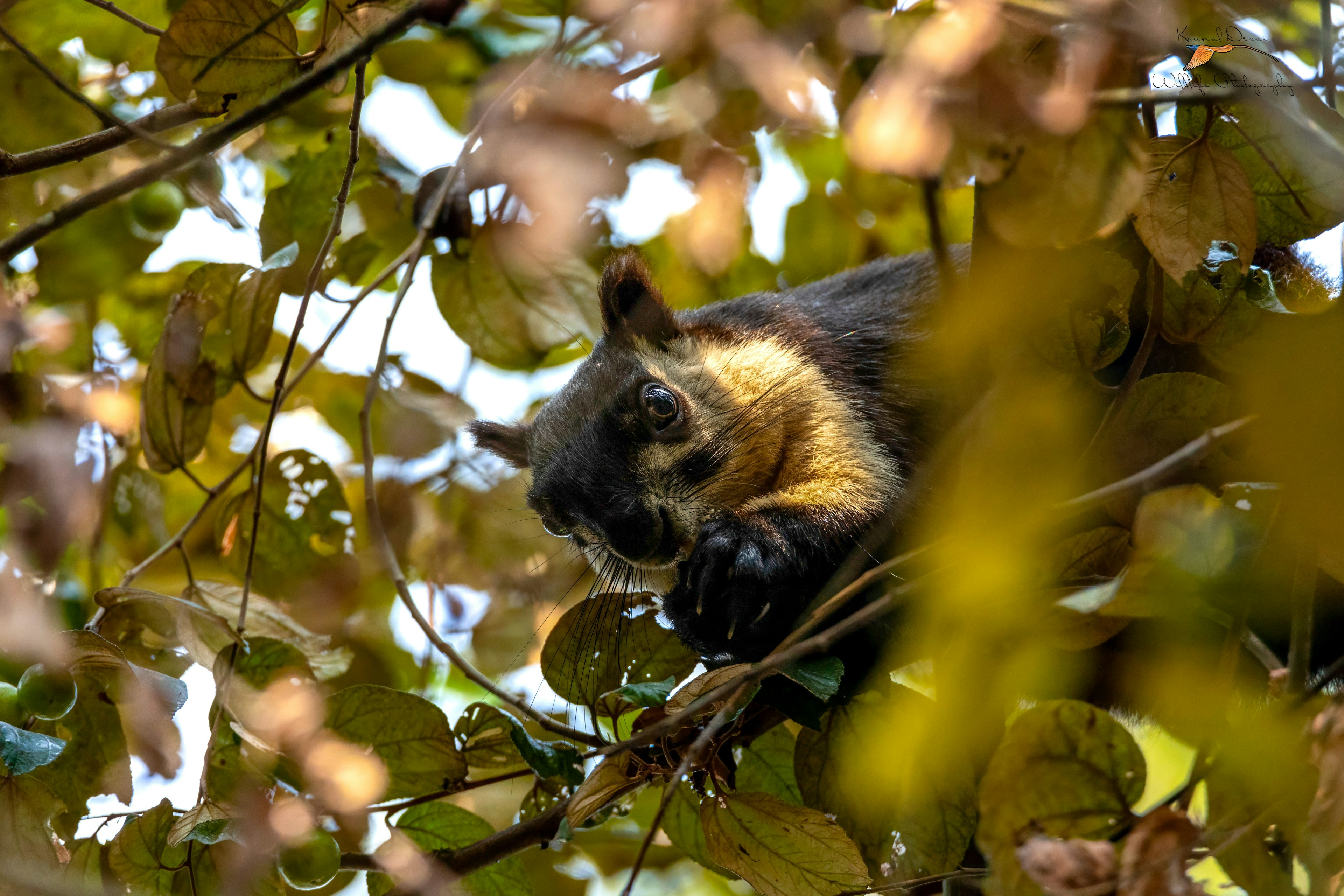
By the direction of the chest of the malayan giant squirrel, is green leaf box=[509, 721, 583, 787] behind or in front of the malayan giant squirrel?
in front

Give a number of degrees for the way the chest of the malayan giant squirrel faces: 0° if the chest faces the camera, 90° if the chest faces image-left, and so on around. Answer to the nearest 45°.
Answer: approximately 45°

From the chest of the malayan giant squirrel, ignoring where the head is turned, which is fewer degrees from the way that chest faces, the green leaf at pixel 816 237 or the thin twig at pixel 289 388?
the thin twig

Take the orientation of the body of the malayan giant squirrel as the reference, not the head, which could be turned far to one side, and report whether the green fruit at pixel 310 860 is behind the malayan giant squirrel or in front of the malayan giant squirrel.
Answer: in front

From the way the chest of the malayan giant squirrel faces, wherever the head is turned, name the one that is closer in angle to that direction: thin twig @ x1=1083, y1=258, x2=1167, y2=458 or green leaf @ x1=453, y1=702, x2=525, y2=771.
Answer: the green leaf

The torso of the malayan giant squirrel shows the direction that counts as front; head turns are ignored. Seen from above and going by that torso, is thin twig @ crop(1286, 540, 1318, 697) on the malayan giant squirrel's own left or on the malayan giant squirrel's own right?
on the malayan giant squirrel's own left

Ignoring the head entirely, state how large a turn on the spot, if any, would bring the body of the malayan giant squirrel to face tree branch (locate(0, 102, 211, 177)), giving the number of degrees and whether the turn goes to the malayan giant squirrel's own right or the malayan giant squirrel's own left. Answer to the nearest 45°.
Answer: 0° — it already faces it

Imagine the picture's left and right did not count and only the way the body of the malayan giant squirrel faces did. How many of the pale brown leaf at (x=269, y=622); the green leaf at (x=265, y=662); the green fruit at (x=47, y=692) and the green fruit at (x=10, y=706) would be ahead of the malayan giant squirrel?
4

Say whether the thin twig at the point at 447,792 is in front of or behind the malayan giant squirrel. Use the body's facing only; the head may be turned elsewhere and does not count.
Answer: in front
